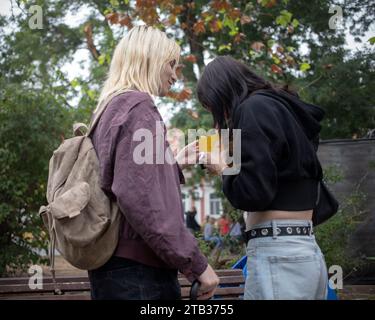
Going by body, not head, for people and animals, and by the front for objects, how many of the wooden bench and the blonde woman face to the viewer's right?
1

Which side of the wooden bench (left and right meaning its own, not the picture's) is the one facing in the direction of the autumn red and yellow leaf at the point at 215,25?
back

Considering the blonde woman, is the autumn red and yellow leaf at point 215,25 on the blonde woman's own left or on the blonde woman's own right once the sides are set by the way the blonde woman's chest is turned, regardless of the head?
on the blonde woman's own left

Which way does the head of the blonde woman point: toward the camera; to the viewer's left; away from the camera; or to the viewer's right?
to the viewer's right

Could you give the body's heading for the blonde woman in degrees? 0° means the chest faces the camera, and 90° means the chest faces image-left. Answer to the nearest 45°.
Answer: approximately 270°

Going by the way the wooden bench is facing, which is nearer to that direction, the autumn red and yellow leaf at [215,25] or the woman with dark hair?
the woman with dark hair

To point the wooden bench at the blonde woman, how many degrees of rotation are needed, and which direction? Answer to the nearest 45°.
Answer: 0° — it already faces them

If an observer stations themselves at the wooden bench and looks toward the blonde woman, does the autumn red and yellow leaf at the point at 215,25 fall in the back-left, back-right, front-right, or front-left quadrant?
back-left

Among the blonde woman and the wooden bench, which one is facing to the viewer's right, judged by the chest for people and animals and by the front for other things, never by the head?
the blonde woman

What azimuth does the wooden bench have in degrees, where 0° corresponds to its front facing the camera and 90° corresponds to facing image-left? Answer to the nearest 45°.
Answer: approximately 0°
